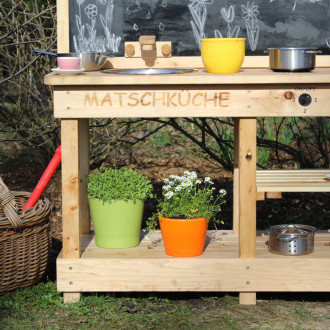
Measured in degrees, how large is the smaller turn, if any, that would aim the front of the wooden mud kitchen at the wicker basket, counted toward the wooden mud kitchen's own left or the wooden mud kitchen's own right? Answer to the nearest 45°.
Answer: approximately 90° to the wooden mud kitchen's own right

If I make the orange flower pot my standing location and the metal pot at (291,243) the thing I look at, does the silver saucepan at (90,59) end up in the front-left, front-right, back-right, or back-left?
back-left

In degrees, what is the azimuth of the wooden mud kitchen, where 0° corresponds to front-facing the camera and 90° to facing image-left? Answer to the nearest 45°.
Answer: approximately 0°
